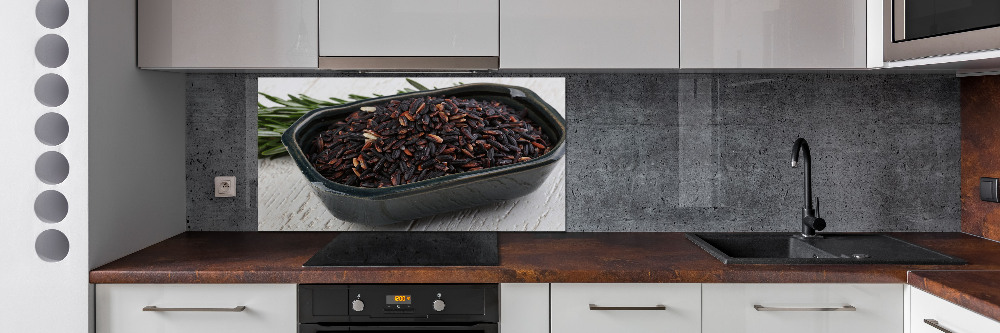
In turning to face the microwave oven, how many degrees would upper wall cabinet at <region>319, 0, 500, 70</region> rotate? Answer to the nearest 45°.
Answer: approximately 90° to its left

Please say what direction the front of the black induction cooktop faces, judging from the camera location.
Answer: facing the viewer

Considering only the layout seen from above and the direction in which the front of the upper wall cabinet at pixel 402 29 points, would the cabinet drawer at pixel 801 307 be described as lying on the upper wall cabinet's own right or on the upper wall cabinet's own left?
on the upper wall cabinet's own left

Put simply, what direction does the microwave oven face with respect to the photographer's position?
facing the viewer and to the left of the viewer

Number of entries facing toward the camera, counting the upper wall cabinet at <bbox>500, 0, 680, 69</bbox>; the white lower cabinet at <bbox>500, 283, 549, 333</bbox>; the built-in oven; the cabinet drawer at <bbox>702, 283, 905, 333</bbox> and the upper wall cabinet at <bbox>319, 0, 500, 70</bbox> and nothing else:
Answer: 5

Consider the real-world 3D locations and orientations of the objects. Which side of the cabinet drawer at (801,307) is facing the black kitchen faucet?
back

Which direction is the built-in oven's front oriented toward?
toward the camera

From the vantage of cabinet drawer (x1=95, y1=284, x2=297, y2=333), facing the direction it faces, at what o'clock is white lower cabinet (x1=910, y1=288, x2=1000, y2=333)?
The white lower cabinet is roughly at 10 o'clock from the cabinet drawer.

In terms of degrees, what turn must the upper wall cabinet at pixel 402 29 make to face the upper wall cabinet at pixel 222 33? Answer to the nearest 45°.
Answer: approximately 90° to its right

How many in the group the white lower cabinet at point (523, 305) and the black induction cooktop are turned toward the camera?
2

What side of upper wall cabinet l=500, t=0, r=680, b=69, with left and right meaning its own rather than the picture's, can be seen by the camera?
front

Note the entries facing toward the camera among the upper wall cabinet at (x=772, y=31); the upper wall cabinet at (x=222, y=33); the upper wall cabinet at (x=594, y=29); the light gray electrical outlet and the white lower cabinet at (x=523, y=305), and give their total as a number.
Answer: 5
